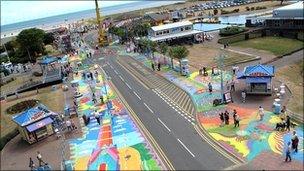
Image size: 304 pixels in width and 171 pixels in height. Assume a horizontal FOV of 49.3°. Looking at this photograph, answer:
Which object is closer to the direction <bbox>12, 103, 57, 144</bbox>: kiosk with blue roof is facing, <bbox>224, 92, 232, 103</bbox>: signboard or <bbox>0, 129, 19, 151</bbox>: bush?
the signboard

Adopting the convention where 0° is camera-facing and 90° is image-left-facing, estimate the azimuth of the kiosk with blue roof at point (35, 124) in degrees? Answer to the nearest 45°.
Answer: approximately 315°

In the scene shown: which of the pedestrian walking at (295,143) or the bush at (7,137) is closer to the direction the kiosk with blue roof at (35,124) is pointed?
the pedestrian walking

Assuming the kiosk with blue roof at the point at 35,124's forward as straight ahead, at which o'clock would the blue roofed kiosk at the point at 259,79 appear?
the blue roofed kiosk at the point at 259,79 is roughly at 11 o'clock from the kiosk with blue roof at the point at 35,124.

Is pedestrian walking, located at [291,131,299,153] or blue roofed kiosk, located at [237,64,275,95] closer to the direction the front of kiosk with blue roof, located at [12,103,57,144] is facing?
the pedestrian walking
